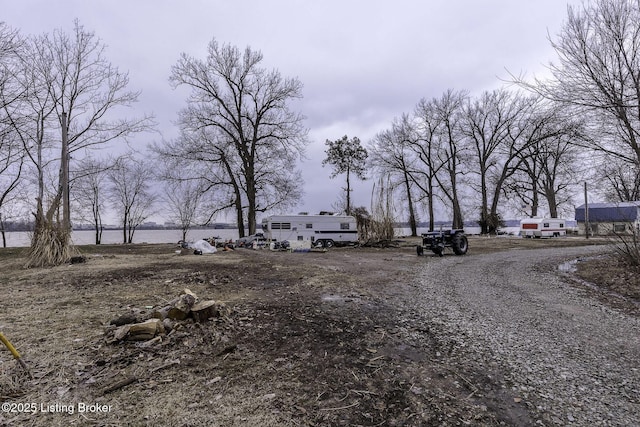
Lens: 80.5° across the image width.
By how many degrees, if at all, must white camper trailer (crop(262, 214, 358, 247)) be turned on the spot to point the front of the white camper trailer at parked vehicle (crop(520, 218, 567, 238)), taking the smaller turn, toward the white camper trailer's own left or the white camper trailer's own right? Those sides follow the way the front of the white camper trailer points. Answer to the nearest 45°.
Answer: approximately 135° to the white camper trailer's own right

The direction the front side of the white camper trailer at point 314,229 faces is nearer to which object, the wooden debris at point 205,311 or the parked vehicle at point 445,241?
the wooden debris

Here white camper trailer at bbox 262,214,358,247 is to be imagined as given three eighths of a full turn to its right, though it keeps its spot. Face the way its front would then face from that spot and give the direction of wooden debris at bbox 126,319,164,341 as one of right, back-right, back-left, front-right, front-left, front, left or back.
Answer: back-right

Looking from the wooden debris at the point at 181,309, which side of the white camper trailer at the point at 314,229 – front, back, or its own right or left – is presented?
left

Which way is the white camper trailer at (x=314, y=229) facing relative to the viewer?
to the viewer's left

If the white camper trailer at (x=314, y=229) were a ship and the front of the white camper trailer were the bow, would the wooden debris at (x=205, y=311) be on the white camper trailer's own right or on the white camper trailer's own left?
on the white camper trailer's own left

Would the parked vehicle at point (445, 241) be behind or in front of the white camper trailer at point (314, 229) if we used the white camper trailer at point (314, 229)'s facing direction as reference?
behind

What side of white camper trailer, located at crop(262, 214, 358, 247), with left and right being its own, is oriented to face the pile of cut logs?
left

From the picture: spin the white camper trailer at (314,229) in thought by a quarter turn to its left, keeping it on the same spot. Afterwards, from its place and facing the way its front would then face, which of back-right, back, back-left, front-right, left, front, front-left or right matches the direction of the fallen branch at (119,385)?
front
